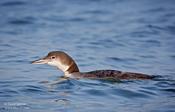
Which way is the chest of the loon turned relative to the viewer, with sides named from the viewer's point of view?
facing to the left of the viewer
